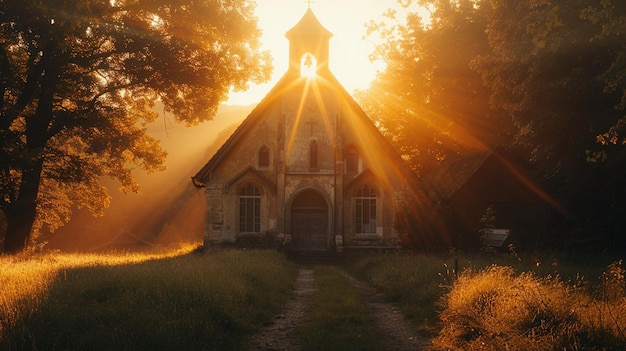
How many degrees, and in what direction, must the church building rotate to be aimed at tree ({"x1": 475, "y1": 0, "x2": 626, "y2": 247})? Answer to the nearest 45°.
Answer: approximately 45° to its left

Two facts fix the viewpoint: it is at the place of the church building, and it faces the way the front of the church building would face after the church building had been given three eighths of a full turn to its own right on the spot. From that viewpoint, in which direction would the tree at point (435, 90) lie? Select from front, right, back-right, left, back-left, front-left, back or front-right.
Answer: right

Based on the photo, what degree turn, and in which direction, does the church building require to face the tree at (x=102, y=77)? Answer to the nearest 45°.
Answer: approximately 45° to its right

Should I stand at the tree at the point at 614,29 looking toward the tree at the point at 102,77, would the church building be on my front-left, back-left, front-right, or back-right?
front-right

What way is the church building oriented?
toward the camera

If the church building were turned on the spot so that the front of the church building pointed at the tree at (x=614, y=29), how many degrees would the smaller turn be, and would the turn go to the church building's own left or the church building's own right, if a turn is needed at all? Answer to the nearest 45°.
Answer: approximately 45° to the church building's own left
